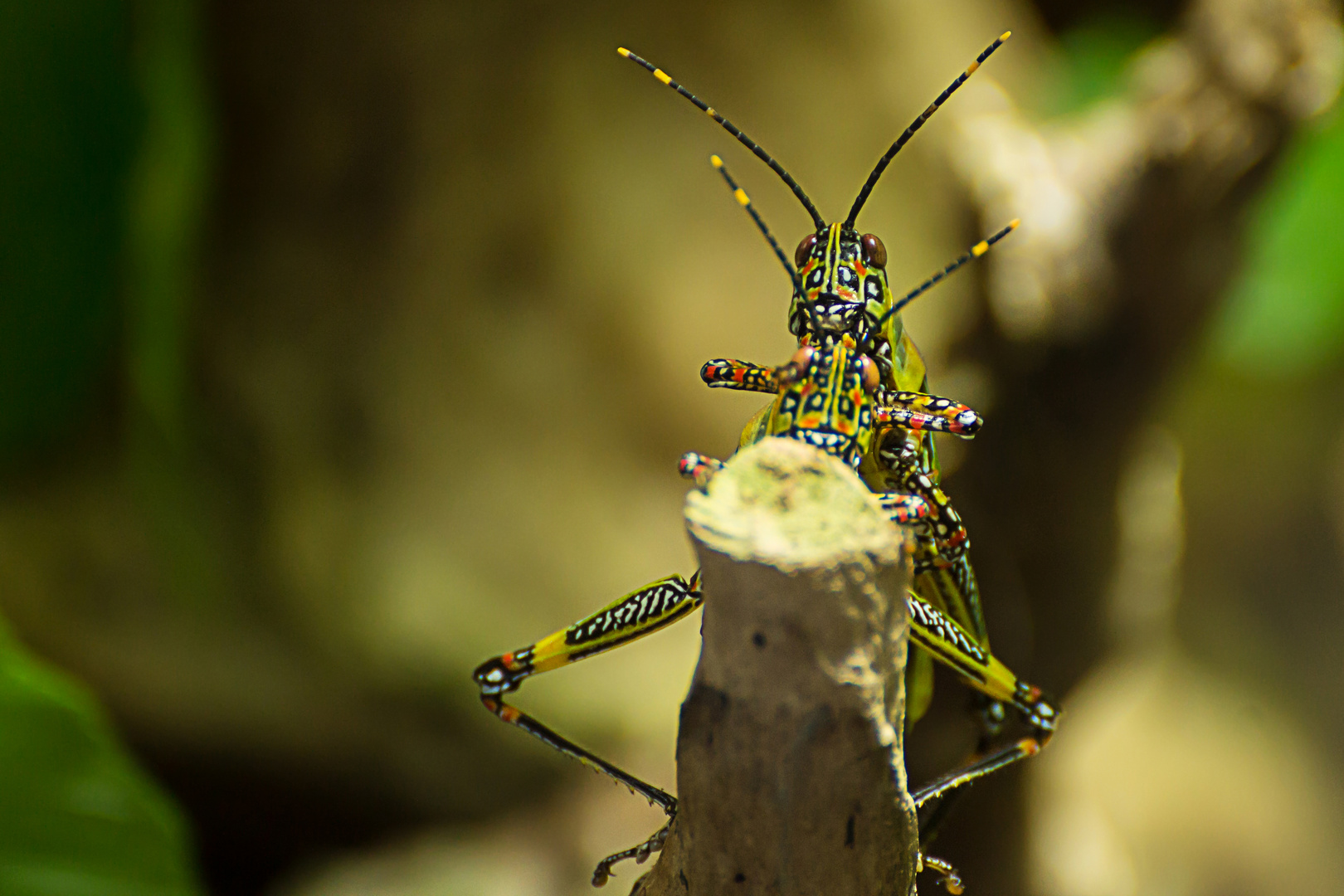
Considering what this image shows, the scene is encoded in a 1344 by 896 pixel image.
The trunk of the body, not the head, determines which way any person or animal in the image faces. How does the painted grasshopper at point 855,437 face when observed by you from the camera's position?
facing the viewer

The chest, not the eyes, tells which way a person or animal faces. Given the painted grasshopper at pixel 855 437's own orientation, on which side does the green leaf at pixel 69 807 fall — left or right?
on its right

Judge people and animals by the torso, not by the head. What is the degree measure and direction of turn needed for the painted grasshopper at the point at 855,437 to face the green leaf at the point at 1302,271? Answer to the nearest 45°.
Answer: approximately 135° to its left

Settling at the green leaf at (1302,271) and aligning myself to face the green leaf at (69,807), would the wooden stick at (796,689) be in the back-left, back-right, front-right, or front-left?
front-left
